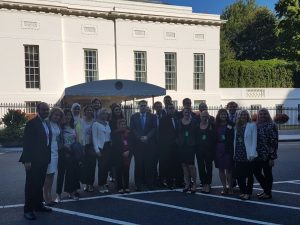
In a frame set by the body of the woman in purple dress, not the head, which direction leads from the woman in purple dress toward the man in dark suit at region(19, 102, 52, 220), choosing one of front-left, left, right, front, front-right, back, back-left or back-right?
front-right

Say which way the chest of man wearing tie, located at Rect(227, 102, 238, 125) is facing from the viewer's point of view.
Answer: toward the camera

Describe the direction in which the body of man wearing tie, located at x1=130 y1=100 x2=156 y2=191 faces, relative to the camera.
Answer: toward the camera

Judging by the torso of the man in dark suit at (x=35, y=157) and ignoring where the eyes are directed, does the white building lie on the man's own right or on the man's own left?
on the man's own left

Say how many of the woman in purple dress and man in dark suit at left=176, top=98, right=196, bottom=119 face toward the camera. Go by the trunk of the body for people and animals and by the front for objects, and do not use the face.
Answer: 2

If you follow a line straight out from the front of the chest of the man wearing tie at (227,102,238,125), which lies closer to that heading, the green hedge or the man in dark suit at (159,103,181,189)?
the man in dark suit

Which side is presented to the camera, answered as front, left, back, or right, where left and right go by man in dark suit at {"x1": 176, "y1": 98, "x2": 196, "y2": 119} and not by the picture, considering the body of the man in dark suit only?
front

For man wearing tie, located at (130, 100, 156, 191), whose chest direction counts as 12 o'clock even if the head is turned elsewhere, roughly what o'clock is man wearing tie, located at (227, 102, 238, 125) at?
man wearing tie, located at (227, 102, 238, 125) is roughly at 9 o'clock from man wearing tie, located at (130, 100, 156, 191).

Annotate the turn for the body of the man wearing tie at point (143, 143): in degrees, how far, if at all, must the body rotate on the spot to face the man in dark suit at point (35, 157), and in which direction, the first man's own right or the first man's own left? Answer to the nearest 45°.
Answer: approximately 45° to the first man's own right

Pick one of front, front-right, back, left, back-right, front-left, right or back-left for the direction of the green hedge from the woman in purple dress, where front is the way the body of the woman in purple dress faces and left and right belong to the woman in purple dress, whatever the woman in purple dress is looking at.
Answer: back

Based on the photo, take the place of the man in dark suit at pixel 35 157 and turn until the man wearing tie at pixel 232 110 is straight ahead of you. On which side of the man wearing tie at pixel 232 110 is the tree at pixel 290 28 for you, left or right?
left

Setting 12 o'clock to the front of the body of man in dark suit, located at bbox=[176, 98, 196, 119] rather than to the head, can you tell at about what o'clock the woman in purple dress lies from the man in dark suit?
The woman in purple dress is roughly at 10 o'clock from the man in dark suit.
